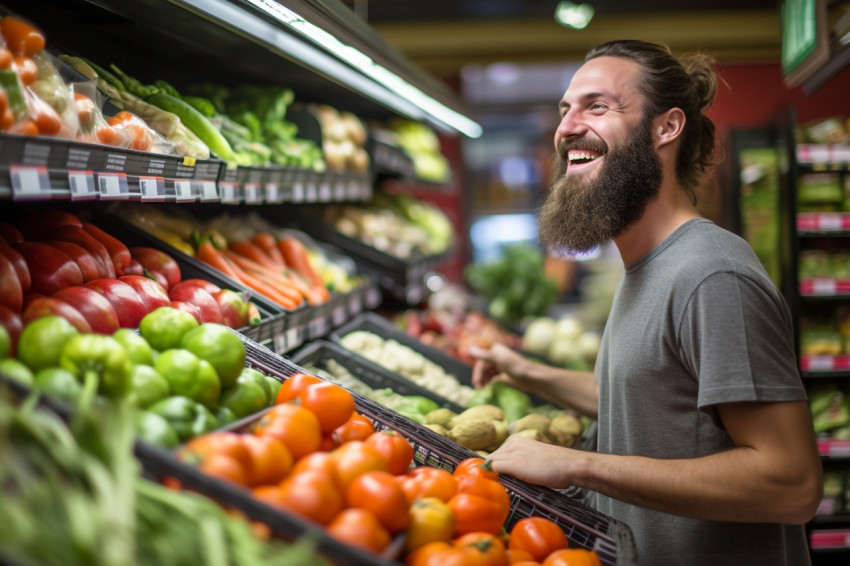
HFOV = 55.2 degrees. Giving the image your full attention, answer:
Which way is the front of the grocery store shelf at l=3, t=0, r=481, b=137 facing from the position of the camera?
facing the viewer and to the right of the viewer

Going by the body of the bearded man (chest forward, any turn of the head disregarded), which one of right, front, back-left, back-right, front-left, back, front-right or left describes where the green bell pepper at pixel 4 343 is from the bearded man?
front-left

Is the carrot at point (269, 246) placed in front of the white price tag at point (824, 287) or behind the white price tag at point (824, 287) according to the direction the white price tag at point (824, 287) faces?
in front

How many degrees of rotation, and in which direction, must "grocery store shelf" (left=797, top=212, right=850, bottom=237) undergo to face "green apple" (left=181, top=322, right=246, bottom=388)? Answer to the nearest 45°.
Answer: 0° — it already faces it

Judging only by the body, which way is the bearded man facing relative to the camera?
to the viewer's left

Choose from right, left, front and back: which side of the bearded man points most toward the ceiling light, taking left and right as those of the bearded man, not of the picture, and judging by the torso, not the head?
right

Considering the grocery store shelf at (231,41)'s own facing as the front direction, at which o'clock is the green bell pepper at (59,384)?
The green bell pepper is roughly at 2 o'clock from the grocery store shelf.

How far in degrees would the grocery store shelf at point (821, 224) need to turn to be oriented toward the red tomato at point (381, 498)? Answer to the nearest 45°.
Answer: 0° — it already faces it

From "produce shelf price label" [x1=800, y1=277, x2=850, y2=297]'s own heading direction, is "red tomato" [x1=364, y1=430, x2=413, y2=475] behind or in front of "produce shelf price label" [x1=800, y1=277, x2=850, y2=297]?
in front

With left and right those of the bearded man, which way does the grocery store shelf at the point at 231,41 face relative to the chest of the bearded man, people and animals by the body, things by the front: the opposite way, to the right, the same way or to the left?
the opposite way
